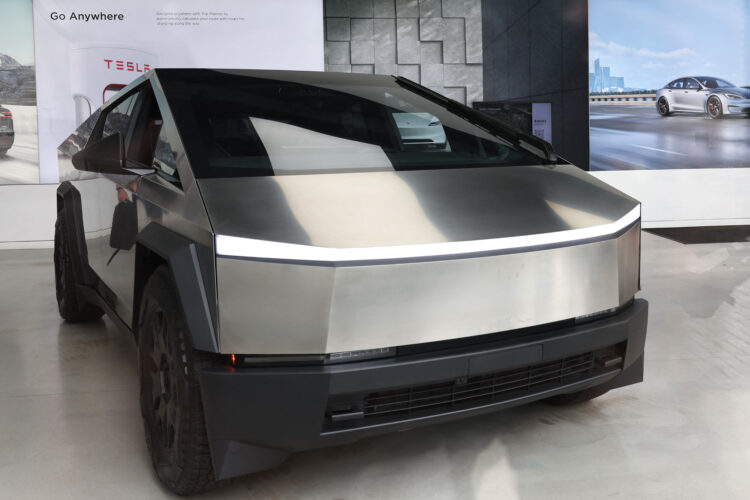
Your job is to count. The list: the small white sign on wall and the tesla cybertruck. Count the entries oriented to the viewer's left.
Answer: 0

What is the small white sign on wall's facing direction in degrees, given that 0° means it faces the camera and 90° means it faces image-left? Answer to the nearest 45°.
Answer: approximately 0°

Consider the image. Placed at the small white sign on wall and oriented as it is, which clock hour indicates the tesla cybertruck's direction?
The tesla cybertruck is roughly at 12 o'clock from the small white sign on wall.

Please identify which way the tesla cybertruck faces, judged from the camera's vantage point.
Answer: facing the viewer and to the right of the viewer

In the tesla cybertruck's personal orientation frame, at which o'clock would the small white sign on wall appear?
The small white sign on wall is roughly at 8 o'clock from the tesla cybertruck.
